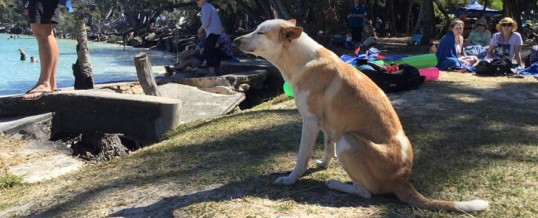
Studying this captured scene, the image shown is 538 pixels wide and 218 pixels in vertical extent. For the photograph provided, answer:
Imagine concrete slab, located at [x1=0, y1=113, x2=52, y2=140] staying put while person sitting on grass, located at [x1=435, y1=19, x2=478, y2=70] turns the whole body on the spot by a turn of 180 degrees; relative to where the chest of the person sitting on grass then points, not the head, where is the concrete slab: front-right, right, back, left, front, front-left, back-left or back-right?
left

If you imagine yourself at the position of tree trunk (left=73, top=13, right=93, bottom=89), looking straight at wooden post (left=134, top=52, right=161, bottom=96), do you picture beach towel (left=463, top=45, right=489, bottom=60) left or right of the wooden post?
left

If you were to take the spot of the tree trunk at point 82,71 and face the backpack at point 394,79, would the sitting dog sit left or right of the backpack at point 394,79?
right

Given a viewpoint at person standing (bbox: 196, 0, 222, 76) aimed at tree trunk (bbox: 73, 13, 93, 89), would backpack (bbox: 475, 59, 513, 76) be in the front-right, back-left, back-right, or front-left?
back-left

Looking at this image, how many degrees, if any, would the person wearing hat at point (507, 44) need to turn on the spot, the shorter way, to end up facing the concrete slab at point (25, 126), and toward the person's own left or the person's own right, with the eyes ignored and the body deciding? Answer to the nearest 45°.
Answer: approximately 45° to the person's own right

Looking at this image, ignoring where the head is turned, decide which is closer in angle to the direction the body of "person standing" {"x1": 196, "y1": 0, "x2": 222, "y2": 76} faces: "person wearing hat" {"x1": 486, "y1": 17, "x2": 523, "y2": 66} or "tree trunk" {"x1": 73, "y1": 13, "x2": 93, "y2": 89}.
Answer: the tree trunk

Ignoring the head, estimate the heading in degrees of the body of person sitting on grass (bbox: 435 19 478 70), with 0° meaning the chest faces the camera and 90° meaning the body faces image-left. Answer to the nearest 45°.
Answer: approximately 315°

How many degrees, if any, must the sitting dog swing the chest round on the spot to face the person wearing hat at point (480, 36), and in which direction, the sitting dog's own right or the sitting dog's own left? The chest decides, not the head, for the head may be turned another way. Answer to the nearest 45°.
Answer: approximately 90° to the sitting dog's own right

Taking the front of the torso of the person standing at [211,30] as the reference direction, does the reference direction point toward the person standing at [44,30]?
no

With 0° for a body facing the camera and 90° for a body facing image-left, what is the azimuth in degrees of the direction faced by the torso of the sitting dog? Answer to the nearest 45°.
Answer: approximately 90°

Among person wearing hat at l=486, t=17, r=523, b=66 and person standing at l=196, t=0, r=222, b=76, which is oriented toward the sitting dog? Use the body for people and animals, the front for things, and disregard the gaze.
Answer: the person wearing hat

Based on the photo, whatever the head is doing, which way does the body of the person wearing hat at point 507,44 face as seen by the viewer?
toward the camera

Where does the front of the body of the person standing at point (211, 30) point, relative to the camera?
to the viewer's left

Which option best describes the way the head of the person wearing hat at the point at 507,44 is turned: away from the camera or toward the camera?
toward the camera

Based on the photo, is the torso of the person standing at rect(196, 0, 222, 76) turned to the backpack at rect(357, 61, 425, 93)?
no

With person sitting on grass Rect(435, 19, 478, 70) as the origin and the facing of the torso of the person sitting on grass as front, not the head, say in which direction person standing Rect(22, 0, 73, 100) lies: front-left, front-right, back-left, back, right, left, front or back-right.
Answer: right

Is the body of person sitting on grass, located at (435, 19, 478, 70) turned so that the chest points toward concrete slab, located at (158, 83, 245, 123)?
no

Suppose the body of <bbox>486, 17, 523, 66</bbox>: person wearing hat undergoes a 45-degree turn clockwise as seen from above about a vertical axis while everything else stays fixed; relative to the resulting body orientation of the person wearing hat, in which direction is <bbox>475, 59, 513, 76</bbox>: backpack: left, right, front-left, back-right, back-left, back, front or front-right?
front-left

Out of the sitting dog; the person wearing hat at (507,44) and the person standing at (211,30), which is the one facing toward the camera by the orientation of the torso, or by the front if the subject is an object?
the person wearing hat

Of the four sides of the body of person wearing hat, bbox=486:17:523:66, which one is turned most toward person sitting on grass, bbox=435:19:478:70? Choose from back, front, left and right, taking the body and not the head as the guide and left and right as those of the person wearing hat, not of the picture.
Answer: right
